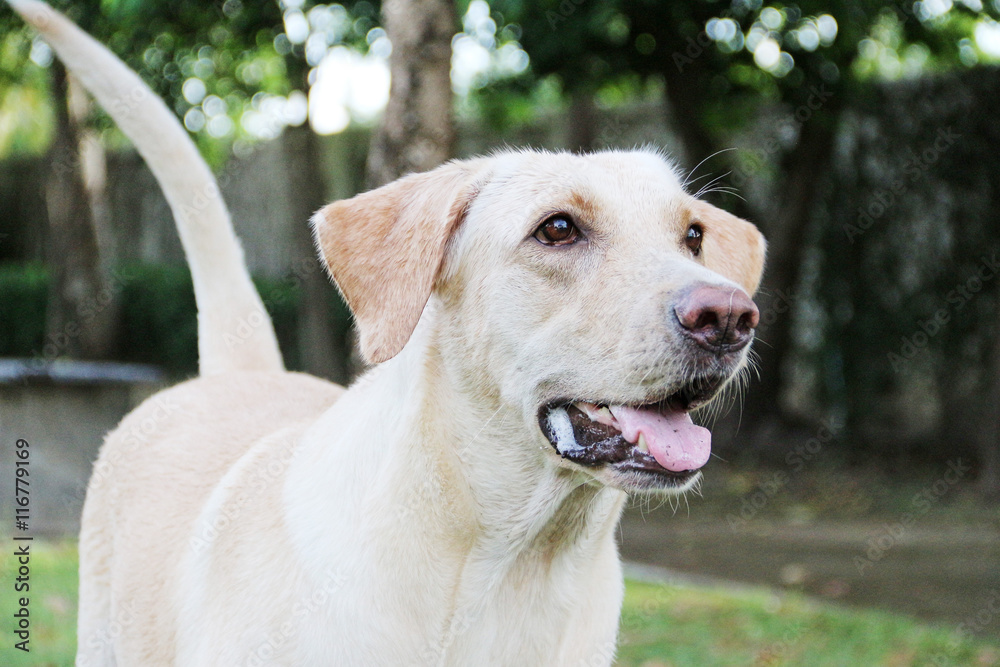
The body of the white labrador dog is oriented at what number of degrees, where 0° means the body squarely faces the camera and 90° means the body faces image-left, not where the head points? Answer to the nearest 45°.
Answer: approximately 315°

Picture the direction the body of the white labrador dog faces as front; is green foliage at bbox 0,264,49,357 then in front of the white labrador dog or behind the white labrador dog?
behind

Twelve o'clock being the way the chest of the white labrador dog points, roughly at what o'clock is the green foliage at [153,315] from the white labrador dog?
The green foliage is roughly at 7 o'clock from the white labrador dog.

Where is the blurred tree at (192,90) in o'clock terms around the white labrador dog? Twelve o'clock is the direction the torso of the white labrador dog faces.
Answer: The blurred tree is roughly at 7 o'clock from the white labrador dog.
